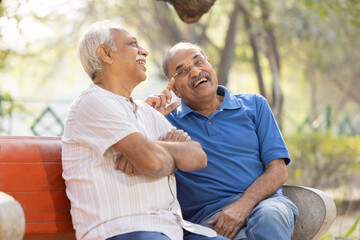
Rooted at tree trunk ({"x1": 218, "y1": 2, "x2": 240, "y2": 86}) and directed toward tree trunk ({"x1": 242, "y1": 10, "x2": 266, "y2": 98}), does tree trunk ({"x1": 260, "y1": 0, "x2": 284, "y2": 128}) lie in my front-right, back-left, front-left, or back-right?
front-right

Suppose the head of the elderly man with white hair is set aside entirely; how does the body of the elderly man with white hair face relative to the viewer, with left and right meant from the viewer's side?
facing the viewer and to the right of the viewer

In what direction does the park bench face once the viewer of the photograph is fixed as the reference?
facing the viewer

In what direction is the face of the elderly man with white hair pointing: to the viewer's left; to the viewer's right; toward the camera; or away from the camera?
to the viewer's right

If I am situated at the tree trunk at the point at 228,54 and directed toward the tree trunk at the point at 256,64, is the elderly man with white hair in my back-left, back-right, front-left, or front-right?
back-right

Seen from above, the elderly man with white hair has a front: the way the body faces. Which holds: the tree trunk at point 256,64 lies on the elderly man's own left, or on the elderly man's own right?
on the elderly man's own left
